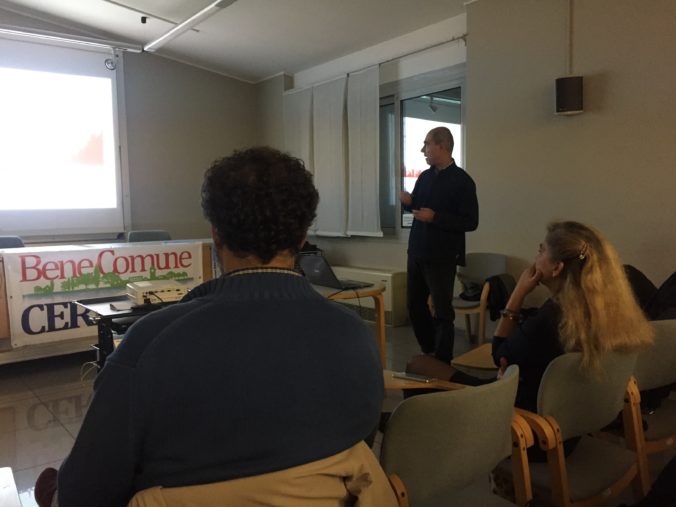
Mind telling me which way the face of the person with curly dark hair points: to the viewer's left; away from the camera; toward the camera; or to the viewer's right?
away from the camera

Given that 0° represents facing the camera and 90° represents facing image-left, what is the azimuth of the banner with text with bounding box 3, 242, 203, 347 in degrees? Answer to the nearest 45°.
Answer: approximately 0°

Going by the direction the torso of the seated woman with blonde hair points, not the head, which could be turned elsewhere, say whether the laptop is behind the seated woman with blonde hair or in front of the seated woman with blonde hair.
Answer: in front

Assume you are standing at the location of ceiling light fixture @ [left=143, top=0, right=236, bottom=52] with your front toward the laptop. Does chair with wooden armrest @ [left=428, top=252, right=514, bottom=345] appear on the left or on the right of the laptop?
left

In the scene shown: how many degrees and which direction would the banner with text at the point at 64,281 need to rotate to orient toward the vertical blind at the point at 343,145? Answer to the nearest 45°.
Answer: approximately 135° to its left

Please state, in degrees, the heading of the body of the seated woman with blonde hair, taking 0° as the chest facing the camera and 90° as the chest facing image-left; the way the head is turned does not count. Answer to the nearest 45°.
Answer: approximately 135°

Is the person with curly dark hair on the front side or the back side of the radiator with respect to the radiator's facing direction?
on the front side

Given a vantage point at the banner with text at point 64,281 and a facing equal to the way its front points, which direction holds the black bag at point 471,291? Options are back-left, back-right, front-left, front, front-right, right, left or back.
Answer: left

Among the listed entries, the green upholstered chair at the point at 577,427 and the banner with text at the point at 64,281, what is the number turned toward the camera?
1

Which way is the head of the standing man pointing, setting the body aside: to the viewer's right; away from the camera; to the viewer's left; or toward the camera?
to the viewer's left

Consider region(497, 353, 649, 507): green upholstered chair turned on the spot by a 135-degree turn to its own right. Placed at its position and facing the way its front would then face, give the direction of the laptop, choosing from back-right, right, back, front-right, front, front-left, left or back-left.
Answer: back-left

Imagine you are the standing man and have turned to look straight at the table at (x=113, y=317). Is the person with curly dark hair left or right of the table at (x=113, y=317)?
left

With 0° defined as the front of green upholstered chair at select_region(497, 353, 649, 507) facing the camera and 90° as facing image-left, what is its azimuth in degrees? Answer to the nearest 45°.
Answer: approximately 135°

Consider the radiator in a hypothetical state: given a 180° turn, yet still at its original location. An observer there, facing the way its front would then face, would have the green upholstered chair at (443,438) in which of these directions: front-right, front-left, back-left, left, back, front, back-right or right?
back-right
